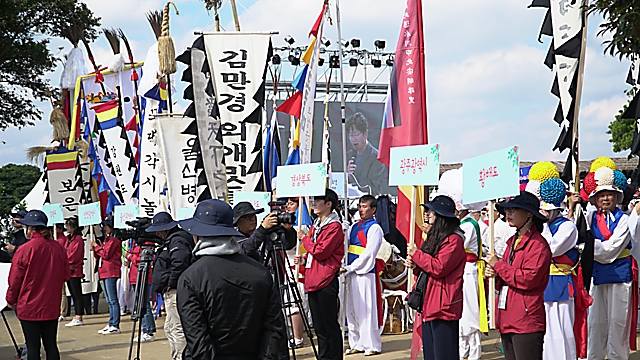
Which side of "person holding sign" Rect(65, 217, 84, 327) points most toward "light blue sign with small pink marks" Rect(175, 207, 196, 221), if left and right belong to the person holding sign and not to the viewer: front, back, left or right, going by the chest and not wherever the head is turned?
left

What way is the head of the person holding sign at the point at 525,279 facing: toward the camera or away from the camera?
toward the camera

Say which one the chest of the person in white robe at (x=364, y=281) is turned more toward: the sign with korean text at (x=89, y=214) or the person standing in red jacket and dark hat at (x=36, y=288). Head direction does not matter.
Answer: the person standing in red jacket and dark hat

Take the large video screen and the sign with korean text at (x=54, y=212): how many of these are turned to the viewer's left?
0

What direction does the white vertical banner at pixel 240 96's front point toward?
toward the camera

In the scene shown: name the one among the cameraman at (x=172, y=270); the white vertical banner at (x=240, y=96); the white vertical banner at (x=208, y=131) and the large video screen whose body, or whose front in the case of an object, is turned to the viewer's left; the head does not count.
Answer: the cameraman

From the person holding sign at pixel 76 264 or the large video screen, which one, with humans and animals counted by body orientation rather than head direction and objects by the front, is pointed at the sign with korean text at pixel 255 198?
the large video screen

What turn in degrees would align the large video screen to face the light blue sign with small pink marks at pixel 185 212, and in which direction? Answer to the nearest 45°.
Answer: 0° — it already faces it

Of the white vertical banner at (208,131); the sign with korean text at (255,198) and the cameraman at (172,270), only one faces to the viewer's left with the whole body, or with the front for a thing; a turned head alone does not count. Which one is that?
the cameraman

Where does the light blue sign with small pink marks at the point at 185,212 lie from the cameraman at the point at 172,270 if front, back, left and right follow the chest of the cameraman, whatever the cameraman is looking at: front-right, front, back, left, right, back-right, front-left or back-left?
right

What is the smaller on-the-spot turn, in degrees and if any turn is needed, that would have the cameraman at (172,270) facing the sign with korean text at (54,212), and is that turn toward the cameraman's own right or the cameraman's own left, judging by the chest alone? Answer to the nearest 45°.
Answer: approximately 90° to the cameraman's own right

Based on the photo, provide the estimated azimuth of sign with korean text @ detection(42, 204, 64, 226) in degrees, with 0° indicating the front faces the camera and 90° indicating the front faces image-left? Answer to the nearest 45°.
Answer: approximately 0°

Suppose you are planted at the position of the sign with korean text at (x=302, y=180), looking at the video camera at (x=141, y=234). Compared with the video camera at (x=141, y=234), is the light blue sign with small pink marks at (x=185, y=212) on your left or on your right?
right
